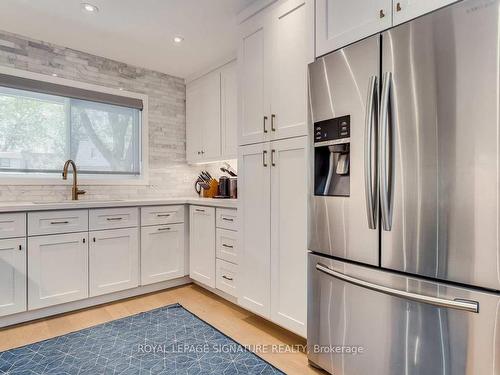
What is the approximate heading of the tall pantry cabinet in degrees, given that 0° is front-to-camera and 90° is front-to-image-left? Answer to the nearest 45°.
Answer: approximately 45°

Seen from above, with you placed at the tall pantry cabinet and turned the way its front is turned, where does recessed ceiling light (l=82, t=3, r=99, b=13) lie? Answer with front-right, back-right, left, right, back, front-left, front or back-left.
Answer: front-right

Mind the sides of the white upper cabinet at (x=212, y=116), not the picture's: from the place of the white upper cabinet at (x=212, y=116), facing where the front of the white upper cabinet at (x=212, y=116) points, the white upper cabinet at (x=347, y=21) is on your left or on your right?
on your left

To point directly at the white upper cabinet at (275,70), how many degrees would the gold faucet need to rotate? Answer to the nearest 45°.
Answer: approximately 90° to its left

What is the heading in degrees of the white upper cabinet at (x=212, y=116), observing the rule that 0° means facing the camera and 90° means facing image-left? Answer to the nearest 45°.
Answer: approximately 45°

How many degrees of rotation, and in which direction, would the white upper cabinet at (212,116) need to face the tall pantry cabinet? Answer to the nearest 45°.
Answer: approximately 45° to its left

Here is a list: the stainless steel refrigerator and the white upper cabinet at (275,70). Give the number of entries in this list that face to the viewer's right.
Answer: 0

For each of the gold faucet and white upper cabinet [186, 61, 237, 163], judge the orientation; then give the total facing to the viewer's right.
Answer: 0
